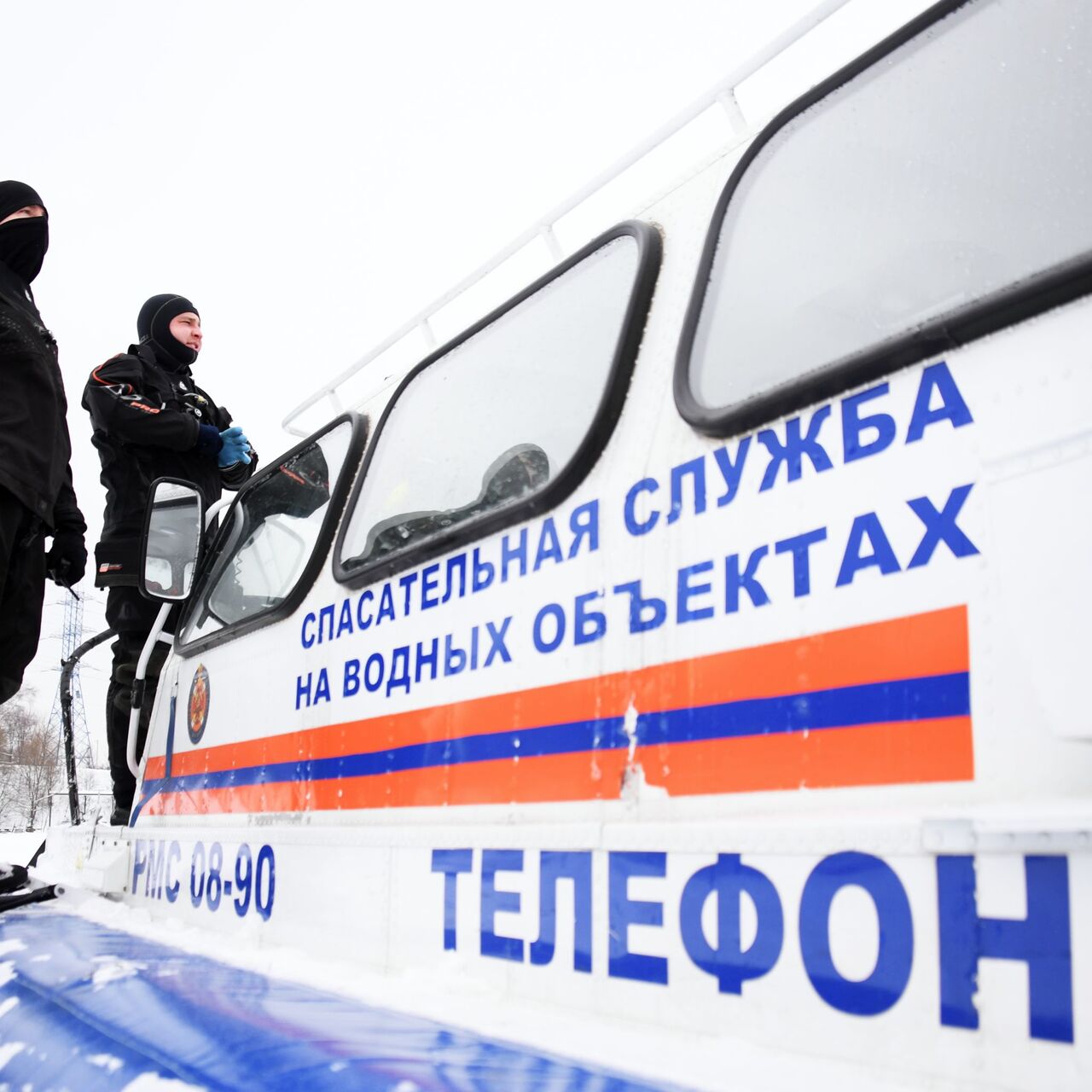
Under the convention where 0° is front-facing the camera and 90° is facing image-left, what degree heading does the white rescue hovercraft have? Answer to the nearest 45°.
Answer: approximately 135°

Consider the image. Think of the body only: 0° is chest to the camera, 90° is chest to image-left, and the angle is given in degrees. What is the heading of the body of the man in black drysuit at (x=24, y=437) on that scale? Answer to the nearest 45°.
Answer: approximately 315°

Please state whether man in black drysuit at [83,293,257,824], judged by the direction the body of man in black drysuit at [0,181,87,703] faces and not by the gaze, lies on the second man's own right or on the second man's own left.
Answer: on the second man's own left
